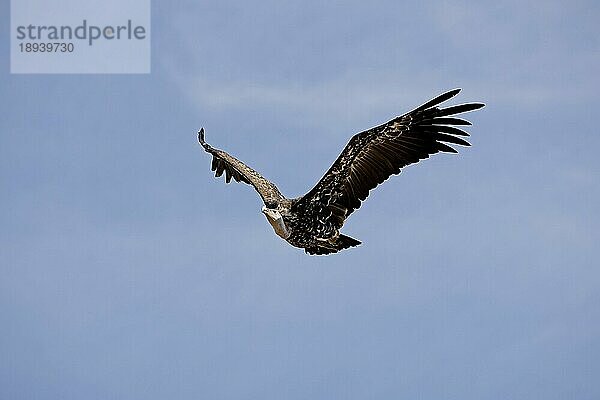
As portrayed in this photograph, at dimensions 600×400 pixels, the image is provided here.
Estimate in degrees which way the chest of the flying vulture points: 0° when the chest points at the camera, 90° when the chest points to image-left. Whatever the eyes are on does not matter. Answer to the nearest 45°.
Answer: approximately 45°
